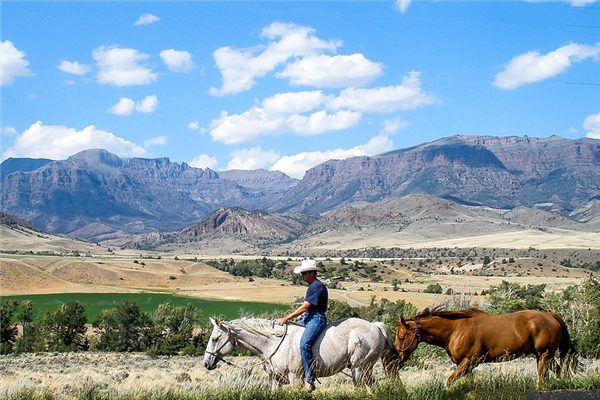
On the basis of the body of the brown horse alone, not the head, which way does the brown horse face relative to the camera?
to the viewer's left

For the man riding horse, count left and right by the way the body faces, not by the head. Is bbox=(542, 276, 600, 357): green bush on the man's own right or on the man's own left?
on the man's own right

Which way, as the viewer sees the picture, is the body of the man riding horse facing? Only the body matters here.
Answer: to the viewer's left

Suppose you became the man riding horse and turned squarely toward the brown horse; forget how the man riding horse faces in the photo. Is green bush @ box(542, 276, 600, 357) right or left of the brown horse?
left

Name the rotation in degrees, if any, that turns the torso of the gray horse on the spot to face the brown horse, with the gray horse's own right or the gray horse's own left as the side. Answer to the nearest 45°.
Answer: approximately 180°

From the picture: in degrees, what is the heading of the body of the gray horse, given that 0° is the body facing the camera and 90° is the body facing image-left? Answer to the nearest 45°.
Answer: approximately 90°

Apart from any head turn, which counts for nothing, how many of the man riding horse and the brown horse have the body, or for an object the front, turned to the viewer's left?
2

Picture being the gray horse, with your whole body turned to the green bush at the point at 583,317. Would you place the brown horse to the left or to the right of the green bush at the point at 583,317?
right

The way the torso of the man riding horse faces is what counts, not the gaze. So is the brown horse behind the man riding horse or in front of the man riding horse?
behind

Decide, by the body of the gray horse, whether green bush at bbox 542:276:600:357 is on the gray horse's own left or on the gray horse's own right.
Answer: on the gray horse's own right

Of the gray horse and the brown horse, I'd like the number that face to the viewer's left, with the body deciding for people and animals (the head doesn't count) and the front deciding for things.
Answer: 2

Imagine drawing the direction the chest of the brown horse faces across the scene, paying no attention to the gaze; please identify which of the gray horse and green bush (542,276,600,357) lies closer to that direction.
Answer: the gray horse

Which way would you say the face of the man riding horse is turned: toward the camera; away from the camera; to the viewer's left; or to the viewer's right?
to the viewer's left
